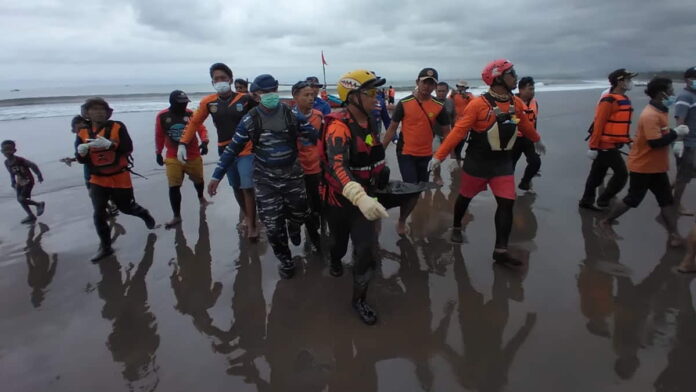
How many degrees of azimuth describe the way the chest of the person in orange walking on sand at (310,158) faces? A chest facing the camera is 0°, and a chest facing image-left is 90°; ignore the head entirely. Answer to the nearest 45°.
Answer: approximately 315°

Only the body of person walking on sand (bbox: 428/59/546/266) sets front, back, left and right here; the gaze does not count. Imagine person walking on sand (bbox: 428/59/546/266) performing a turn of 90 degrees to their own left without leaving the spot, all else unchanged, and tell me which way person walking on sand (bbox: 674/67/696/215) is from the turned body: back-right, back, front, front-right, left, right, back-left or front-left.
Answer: front

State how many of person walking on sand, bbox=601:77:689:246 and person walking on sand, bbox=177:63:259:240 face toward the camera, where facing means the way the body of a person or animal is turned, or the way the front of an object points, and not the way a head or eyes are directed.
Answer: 1

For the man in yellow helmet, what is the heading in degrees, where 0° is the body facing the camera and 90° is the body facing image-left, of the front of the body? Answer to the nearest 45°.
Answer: approximately 315°

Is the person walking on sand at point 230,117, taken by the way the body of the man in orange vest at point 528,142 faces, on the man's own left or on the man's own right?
on the man's own right
